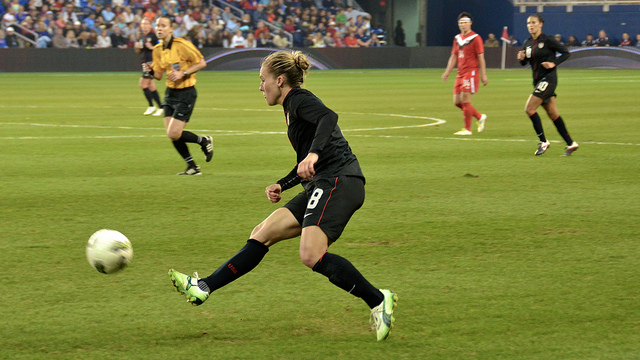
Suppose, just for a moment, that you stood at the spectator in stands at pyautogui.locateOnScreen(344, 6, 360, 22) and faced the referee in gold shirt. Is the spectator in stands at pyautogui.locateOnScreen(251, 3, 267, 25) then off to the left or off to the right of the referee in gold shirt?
right

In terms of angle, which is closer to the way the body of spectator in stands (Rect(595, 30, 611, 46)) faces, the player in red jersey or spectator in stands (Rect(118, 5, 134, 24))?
the player in red jersey

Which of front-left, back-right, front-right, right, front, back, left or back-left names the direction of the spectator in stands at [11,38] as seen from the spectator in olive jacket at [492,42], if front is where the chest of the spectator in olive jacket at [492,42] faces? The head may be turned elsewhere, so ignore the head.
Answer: front-right

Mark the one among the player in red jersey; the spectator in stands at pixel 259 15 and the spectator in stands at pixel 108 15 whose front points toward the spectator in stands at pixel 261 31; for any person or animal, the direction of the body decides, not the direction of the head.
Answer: the spectator in stands at pixel 259 15

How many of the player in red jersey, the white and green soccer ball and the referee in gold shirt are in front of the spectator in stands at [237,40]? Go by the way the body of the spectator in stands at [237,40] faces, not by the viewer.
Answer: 3

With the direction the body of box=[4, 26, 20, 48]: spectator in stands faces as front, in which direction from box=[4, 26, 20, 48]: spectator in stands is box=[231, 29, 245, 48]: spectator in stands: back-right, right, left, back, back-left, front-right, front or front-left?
left

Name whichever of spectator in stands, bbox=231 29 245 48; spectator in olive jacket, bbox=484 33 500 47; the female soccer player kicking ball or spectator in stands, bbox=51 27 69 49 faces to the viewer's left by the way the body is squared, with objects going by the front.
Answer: the female soccer player kicking ball

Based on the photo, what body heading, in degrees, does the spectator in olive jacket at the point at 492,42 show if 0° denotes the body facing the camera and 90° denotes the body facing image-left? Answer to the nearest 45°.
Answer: approximately 0°

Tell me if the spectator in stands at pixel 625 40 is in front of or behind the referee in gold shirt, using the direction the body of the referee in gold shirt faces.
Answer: behind

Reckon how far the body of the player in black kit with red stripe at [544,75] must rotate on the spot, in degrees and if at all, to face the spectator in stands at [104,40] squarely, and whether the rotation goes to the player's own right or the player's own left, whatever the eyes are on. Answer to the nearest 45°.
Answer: approximately 90° to the player's own right

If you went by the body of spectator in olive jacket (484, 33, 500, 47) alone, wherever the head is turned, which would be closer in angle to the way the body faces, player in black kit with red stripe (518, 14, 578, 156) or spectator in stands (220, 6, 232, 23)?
the player in black kit with red stripe

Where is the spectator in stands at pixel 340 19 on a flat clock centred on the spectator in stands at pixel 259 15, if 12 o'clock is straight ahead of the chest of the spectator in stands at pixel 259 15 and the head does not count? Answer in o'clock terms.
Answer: the spectator in stands at pixel 340 19 is roughly at 8 o'clock from the spectator in stands at pixel 259 15.

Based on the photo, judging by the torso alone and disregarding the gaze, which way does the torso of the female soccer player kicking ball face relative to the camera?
to the viewer's left
